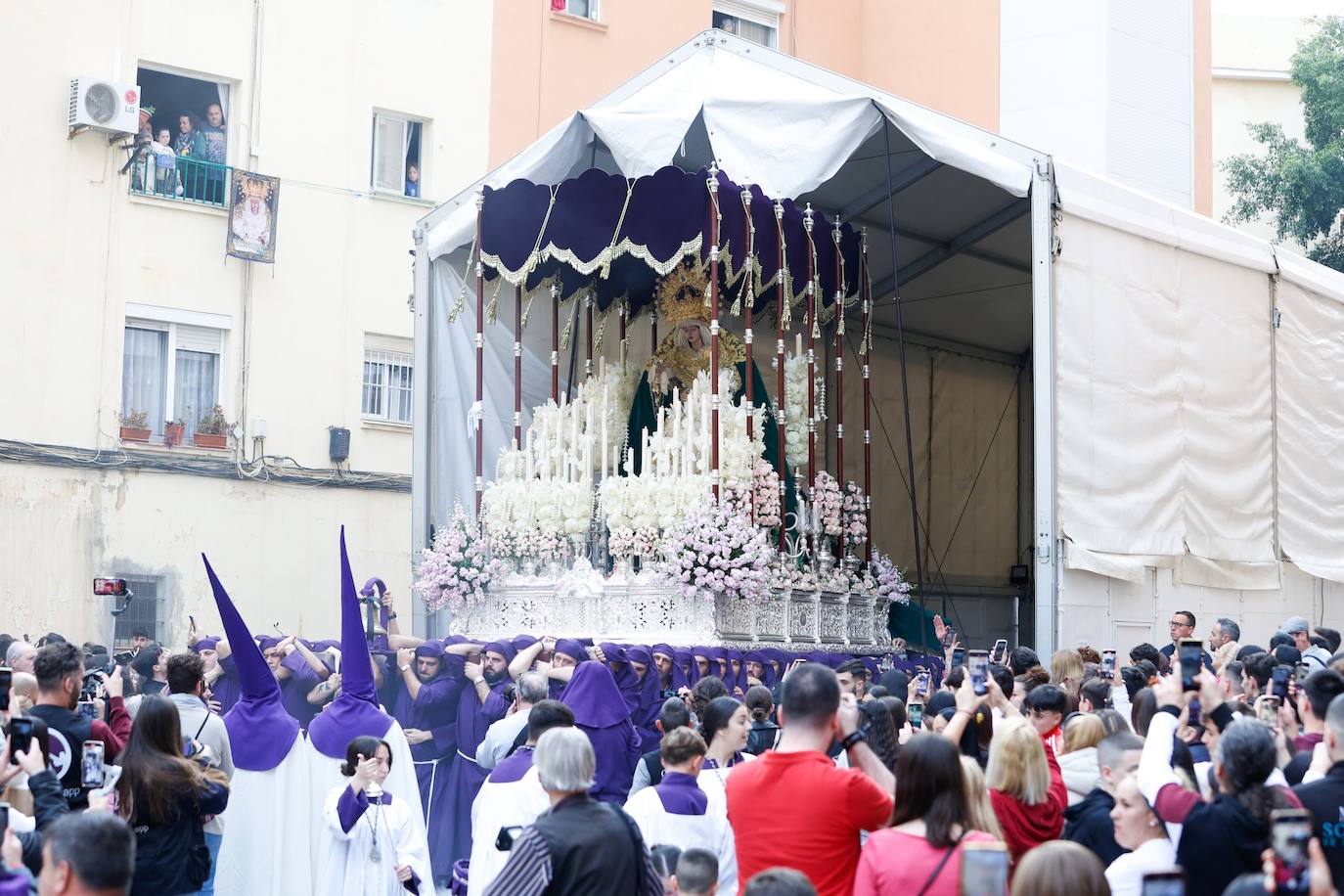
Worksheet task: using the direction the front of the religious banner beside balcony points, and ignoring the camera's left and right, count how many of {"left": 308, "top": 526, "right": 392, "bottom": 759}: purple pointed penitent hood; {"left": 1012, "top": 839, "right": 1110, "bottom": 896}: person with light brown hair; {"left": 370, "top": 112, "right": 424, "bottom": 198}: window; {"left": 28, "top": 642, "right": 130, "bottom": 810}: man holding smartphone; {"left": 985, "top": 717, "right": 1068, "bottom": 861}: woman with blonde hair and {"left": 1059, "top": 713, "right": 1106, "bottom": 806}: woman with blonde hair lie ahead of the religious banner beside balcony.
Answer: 5

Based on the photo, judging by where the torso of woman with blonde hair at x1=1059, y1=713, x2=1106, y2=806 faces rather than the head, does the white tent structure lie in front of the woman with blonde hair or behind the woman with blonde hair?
in front

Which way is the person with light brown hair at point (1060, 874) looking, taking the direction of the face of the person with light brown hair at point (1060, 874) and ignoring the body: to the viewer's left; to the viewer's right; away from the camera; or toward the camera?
away from the camera

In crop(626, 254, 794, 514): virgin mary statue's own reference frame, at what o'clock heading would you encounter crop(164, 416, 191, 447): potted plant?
The potted plant is roughly at 4 o'clock from the virgin mary statue.

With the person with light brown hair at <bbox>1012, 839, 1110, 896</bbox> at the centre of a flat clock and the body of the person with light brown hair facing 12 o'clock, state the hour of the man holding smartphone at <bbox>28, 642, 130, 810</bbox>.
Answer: The man holding smartphone is roughly at 10 o'clock from the person with light brown hair.

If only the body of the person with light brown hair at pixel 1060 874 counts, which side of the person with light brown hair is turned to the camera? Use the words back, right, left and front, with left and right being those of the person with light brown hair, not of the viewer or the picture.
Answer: back

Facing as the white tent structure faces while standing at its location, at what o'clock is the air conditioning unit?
The air conditioning unit is roughly at 2 o'clock from the white tent structure.

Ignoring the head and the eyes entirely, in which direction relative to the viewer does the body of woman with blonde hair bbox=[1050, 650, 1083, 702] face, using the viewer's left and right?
facing away from the viewer

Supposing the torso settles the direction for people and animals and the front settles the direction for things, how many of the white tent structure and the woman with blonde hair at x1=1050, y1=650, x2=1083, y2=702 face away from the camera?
1
